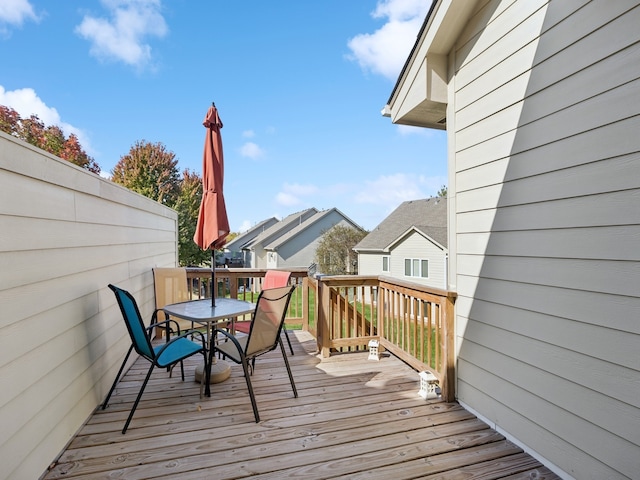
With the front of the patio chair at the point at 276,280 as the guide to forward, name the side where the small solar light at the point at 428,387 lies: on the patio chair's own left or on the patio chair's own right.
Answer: on the patio chair's own left

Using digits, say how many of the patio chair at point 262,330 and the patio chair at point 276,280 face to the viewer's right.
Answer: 0

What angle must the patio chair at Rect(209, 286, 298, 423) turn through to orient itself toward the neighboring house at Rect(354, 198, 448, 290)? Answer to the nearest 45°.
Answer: approximately 90° to its right

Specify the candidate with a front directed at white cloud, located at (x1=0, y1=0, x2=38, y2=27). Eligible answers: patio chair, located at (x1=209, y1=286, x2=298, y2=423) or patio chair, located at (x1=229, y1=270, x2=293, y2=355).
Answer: patio chair, located at (x1=209, y1=286, x2=298, y2=423)

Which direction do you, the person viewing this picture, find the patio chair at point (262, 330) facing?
facing away from the viewer and to the left of the viewer

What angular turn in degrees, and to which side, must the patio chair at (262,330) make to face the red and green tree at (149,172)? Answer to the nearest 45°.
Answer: approximately 45° to its right

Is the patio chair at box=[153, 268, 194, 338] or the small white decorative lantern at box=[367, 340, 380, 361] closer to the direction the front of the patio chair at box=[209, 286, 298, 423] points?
the patio chair

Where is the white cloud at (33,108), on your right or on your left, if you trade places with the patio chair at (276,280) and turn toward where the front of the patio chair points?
on your right

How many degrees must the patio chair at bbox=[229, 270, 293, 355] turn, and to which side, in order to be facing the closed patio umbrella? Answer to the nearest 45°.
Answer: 0° — it already faces it

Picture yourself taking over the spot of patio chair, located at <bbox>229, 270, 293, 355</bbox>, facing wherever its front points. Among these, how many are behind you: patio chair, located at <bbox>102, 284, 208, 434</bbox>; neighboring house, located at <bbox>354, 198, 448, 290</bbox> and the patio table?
1

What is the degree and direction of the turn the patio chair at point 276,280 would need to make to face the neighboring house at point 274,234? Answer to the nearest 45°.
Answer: approximately 135° to its right
